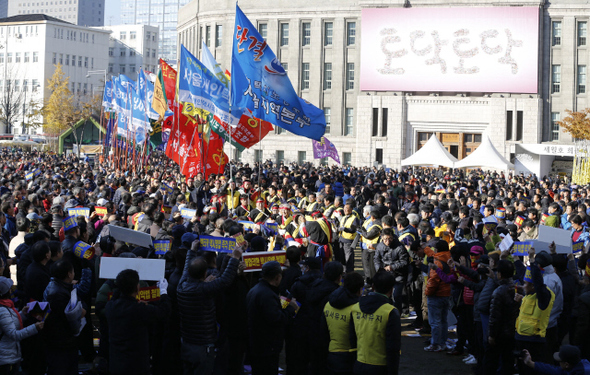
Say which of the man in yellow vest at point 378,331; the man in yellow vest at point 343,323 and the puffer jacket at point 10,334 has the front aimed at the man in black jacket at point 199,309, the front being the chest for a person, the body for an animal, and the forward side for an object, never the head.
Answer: the puffer jacket

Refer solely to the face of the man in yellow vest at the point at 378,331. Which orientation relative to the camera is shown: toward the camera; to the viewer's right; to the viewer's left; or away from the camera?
away from the camera

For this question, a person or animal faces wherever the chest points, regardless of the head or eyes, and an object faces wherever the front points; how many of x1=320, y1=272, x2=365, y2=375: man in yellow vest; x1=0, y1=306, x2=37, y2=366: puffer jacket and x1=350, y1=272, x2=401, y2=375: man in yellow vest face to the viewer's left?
0

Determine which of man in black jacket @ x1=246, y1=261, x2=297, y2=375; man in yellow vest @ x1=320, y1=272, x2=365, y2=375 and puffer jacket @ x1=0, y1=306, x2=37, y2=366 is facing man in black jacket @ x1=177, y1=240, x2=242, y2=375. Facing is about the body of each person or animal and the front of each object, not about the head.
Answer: the puffer jacket

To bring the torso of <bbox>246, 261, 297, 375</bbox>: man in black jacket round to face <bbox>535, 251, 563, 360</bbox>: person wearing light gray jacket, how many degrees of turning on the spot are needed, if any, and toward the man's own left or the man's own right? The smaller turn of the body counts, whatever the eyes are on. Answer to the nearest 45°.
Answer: approximately 45° to the man's own right

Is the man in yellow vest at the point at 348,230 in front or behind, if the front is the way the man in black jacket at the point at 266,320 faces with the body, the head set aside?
in front

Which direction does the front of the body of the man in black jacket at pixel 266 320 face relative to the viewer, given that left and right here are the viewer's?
facing away from the viewer and to the right of the viewer

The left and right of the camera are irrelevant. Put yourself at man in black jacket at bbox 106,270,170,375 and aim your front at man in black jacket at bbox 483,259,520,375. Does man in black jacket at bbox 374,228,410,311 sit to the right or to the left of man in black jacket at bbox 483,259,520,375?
left

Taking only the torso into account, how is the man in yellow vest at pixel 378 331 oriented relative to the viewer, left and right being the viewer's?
facing away from the viewer and to the right of the viewer

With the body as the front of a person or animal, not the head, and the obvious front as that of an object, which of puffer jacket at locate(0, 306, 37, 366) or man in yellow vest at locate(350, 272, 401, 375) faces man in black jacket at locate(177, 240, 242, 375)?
the puffer jacket

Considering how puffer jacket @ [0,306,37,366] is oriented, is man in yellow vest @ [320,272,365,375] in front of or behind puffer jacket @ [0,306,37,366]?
in front

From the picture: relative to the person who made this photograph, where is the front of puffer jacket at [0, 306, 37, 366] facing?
facing to the right of the viewer

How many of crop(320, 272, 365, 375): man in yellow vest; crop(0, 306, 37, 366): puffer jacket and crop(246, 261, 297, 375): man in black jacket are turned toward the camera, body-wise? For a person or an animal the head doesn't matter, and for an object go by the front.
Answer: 0

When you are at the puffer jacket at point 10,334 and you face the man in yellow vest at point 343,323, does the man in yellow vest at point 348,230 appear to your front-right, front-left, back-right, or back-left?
front-left

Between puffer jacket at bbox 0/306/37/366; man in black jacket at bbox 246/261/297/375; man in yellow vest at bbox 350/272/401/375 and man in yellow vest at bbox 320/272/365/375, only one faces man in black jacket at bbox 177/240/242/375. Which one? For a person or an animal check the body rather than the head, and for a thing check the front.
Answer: the puffer jacket

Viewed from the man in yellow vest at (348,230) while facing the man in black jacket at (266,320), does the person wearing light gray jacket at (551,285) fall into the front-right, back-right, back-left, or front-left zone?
front-left

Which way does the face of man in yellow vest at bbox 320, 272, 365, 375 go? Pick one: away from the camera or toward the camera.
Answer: away from the camera
